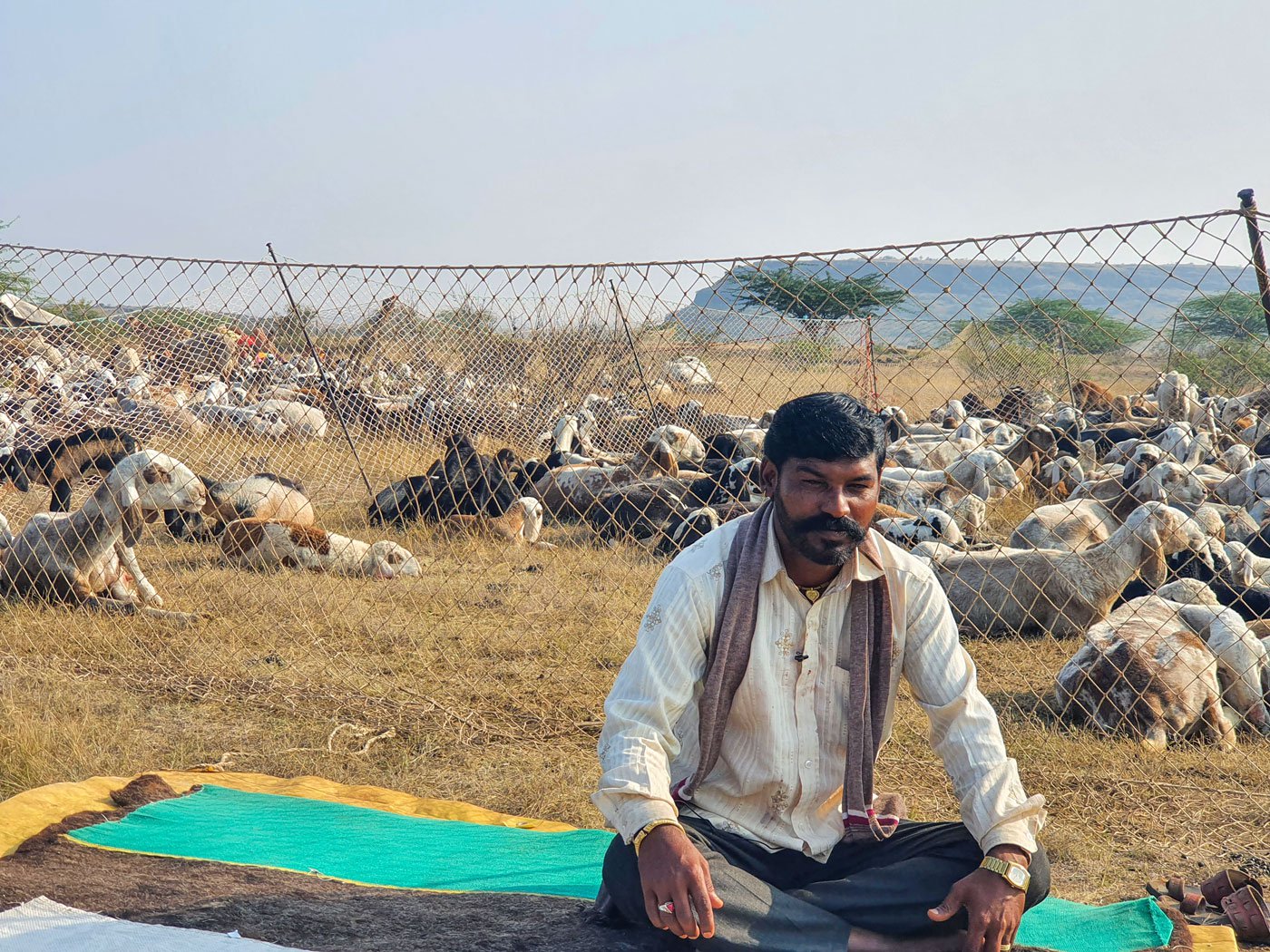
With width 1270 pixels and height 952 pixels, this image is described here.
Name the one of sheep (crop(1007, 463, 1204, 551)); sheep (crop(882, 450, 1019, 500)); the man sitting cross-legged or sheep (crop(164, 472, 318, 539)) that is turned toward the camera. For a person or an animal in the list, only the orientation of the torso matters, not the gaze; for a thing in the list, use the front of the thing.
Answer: the man sitting cross-legged

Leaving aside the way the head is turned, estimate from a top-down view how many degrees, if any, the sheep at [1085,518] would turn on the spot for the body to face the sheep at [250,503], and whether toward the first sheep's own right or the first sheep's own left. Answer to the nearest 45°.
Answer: approximately 180°

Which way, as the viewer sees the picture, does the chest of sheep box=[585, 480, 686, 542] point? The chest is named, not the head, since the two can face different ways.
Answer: to the viewer's right

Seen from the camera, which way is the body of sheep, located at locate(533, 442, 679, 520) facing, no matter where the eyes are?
to the viewer's right

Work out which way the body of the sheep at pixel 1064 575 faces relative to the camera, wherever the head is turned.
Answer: to the viewer's right

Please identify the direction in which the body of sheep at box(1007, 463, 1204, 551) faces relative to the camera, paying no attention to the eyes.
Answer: to the viewer's right

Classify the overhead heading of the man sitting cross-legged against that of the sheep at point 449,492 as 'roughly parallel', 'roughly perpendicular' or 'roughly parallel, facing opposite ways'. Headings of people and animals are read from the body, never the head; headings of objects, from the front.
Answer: roughly perpendicular

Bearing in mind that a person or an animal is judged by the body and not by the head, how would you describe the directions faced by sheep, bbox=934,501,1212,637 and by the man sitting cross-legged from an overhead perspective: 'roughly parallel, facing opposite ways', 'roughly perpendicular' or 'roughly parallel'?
roughly perpendicular

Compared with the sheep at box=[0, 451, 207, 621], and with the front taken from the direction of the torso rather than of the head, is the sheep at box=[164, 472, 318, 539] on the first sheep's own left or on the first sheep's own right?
on the first sheep's own left

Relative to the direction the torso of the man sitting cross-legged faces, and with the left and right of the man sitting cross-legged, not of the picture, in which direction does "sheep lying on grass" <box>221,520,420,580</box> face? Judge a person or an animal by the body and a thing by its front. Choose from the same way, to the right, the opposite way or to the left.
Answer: to the left

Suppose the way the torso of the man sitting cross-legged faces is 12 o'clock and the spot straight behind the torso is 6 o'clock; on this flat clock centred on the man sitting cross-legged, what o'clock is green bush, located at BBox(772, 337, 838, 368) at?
The green bush is roughly at 6 o'clock from the man sitting cross-legged.

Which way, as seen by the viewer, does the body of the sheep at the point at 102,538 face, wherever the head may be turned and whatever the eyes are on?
to the viewer's right
